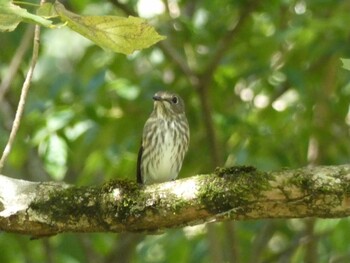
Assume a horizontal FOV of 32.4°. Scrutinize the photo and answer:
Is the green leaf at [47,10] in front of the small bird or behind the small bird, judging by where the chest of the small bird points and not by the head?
in front

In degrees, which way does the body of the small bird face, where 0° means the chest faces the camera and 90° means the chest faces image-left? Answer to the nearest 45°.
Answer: approximately 0°

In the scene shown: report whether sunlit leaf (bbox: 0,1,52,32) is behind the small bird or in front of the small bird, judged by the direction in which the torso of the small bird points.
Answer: in front
